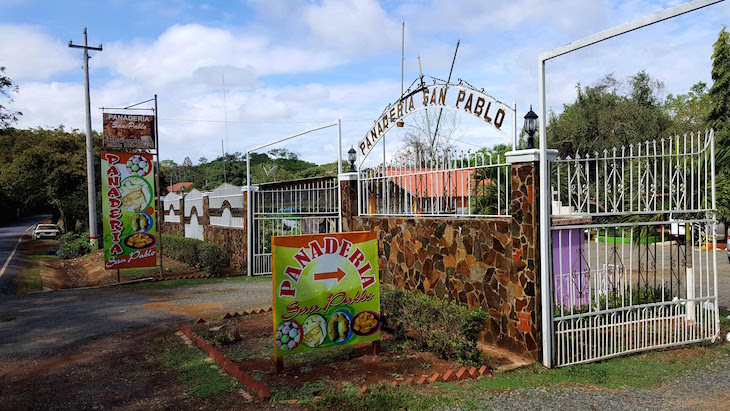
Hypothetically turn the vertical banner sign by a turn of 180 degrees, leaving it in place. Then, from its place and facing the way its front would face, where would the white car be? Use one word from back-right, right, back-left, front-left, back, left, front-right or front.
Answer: front

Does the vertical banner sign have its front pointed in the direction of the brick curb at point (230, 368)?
yes

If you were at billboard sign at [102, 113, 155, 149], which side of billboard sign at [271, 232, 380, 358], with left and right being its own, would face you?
back

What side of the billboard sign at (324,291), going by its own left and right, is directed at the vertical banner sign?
back

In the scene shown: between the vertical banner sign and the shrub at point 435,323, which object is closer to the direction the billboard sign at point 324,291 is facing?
the shrub

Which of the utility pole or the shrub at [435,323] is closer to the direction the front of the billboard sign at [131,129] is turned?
the shrub

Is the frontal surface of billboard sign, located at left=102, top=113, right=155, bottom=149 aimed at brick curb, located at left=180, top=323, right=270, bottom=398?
yes

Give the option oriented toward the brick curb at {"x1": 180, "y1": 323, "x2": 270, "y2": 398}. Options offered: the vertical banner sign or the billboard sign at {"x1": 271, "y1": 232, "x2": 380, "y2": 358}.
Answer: the vertical banner sign

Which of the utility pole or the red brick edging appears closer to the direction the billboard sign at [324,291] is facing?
the red brick edging

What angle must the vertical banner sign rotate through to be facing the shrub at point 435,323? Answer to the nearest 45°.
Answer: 0° — it already faces it

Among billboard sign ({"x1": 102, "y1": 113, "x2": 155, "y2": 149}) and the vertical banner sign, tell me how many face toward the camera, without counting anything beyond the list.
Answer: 2

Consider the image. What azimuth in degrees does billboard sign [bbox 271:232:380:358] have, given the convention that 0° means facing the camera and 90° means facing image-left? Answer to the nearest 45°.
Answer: approximately 315°

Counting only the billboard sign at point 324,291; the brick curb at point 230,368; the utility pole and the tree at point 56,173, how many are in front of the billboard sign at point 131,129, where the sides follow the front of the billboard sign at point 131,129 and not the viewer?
2

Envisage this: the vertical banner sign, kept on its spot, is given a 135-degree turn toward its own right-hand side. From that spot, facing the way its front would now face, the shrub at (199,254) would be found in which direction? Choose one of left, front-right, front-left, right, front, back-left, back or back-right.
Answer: right
